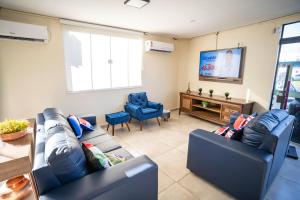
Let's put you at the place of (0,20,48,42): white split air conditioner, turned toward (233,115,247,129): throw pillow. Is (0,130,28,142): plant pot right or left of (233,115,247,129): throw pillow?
right

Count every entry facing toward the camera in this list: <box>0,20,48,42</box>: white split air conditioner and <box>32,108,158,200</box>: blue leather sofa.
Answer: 1

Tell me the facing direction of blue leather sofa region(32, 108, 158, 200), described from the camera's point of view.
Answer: facing away from the viewer and to the right of the viewer

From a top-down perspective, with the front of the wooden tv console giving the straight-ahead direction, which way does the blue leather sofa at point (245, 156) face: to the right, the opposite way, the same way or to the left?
to the right

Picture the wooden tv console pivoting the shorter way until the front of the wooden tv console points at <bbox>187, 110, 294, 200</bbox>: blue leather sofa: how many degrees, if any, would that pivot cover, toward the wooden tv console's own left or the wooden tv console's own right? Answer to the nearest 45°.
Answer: approximately 45° to the wooden tv console's own left

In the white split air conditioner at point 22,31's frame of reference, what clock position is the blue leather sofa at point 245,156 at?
The blue leather sofa is roughly at 11 o'clock from the white split air conditioner.

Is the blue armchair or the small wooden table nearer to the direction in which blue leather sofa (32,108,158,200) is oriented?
the blue armchair
